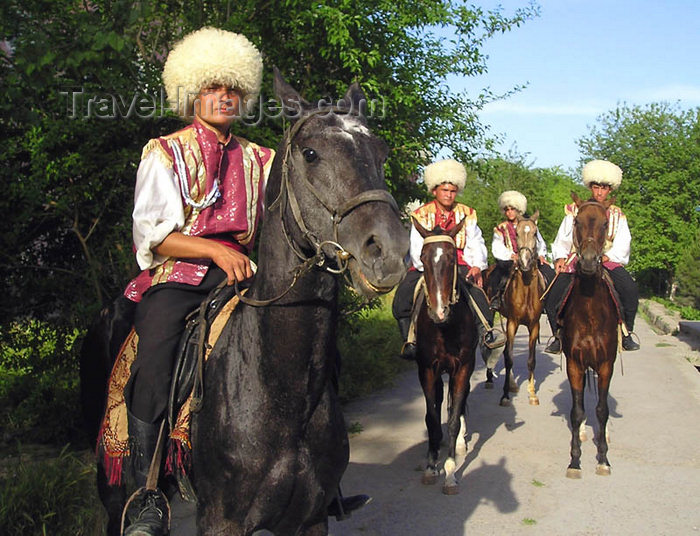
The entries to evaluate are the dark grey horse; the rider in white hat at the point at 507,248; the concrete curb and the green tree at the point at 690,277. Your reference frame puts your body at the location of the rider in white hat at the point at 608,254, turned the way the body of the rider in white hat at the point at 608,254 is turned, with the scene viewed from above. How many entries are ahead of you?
1

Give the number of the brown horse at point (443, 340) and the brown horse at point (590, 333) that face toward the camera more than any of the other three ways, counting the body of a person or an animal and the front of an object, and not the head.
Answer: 2

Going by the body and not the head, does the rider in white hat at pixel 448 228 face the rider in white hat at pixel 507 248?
no

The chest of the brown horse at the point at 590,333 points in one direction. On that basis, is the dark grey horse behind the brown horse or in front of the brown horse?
in front

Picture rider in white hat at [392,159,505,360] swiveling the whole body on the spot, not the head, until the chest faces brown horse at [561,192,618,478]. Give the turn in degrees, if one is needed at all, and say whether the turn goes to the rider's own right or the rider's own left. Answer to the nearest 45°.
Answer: approximately 90° to the rider's own left

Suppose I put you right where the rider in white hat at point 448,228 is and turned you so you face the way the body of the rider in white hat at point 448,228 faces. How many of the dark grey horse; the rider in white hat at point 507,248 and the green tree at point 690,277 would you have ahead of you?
1

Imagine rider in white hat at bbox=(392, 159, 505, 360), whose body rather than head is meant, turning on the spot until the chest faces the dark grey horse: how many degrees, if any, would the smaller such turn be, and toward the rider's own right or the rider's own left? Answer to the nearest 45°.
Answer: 0° — they already face it

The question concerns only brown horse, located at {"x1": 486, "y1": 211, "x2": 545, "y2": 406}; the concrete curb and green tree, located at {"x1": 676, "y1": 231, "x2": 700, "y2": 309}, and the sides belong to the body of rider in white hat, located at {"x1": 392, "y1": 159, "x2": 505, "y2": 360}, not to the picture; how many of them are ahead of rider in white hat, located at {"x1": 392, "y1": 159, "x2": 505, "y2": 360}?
0

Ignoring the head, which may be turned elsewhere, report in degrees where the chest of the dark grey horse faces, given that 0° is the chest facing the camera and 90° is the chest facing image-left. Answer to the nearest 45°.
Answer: approximately 315°

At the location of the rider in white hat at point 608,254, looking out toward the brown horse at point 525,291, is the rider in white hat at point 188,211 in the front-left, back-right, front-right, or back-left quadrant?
back-left

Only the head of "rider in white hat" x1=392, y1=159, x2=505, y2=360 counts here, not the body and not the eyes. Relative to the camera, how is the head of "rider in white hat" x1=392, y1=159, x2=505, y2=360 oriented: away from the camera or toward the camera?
toward the camera

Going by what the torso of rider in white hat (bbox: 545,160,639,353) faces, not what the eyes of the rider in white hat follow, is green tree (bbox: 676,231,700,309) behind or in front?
behind

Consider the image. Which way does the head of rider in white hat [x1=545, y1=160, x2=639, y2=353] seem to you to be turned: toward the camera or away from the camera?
toward the camera

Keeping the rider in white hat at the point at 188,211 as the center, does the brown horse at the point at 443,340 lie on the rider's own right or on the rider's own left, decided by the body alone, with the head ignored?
on the rider's own left

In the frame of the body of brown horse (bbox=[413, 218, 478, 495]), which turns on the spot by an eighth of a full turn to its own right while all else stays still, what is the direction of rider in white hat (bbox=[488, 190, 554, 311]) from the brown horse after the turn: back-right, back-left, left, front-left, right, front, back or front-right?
back-right

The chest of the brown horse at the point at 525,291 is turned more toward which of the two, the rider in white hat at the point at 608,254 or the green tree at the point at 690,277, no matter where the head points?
the rider in white hat

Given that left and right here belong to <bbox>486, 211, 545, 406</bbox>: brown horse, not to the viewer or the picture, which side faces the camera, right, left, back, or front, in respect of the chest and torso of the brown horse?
front

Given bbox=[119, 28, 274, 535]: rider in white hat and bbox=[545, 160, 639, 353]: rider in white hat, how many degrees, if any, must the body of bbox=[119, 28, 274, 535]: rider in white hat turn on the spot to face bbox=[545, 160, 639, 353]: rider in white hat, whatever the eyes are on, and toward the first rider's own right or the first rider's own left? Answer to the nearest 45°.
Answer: approximately 90° to the first rider's own left

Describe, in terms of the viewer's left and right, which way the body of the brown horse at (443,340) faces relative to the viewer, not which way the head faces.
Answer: facing the viewer

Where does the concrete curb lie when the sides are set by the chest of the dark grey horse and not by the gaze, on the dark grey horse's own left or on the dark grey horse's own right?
on the dark grey horse's own left
